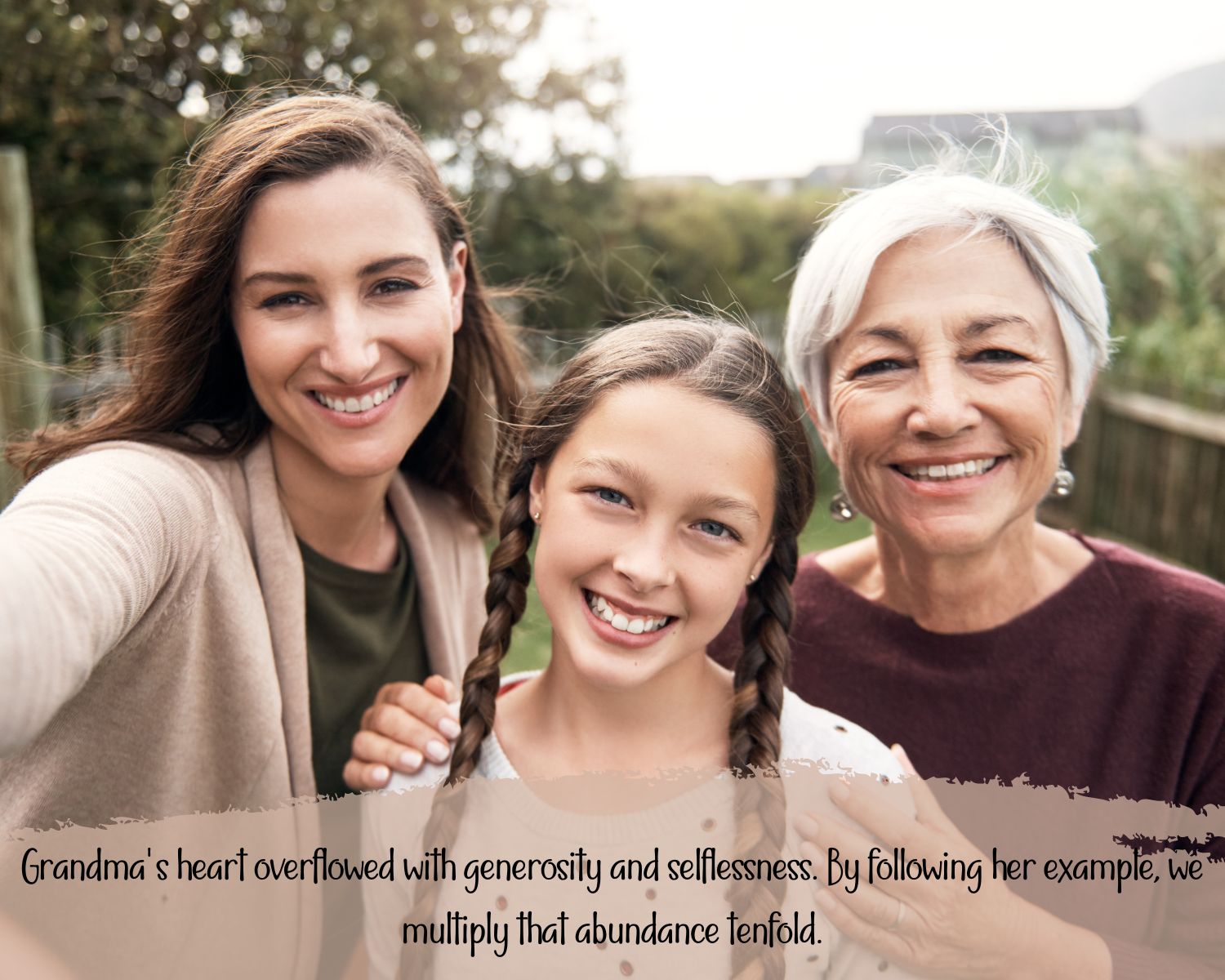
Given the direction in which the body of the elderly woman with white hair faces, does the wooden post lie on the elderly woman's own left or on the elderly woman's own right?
on the elderly woman's own right

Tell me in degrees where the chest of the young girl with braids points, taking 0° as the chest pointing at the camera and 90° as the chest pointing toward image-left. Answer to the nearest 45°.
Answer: approximately 0°

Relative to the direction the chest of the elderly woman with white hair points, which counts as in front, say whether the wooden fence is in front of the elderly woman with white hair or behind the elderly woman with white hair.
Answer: behind

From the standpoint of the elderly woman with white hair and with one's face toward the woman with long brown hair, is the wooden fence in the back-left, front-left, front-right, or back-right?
back-right

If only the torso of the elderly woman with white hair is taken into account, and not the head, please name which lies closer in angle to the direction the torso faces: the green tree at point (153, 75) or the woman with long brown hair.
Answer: the woman with long brown hair

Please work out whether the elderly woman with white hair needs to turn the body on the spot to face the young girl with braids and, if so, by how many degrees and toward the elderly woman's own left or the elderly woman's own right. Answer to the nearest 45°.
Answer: approximately 45° to the elderly woman's own right

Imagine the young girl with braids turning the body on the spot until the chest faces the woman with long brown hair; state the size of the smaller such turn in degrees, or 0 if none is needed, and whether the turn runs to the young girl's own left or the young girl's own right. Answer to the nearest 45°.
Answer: approximately 135° to the young girl's own right

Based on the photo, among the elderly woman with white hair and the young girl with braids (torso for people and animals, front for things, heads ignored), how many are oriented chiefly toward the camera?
2

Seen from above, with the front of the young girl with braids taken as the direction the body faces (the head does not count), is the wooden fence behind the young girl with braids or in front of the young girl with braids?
behind

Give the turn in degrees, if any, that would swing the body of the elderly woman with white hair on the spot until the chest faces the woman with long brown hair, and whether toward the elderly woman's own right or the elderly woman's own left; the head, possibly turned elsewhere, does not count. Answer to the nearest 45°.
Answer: approximately 90° to the elderly woman's own right

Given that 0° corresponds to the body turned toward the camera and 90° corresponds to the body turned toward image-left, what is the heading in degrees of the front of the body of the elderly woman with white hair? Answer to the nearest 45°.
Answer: approximately 0°
